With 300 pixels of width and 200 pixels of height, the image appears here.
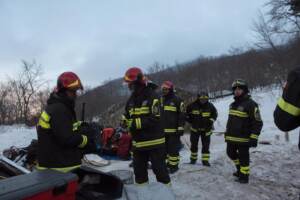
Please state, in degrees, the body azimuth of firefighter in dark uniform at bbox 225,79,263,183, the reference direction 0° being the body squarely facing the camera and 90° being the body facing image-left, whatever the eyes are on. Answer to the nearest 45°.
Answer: approximately 45°

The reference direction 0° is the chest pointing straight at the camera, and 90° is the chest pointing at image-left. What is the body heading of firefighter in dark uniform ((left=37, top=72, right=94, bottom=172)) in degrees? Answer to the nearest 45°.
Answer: approximately 270°

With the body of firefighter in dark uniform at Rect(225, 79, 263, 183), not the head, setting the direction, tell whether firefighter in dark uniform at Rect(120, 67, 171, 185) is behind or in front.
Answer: in front

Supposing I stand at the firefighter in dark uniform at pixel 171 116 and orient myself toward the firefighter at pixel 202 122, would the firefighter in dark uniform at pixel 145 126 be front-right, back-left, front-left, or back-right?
back-right

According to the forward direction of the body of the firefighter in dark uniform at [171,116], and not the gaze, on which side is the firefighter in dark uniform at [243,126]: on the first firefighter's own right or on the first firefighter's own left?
on the first firefighter's own left

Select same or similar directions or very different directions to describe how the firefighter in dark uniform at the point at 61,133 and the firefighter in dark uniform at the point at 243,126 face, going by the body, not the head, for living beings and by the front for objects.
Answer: very different directions

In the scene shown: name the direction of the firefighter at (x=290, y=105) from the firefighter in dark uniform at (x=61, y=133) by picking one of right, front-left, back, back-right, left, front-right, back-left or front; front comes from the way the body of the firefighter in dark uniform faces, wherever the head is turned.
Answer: front-right

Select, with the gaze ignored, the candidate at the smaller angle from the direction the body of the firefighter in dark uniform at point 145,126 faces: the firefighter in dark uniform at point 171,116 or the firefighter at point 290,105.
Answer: the firefighter

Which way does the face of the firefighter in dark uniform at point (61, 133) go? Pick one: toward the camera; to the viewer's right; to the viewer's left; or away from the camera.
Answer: to the viewer's right

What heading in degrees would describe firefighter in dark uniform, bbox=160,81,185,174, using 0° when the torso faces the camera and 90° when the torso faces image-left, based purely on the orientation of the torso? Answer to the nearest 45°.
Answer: approximately 45°
